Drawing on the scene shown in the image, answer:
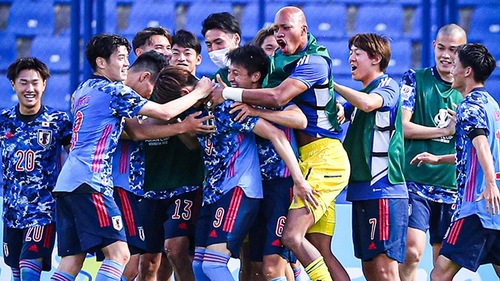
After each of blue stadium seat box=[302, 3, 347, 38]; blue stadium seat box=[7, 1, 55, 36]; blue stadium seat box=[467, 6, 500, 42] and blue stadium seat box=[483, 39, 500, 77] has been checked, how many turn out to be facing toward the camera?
4

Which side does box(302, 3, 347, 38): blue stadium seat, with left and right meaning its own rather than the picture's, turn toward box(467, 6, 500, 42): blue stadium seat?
left

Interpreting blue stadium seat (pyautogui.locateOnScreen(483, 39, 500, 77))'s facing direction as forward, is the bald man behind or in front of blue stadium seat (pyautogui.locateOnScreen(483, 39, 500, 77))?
in front

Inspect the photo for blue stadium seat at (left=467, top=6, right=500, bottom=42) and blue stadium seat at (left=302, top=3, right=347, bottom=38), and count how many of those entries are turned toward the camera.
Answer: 2

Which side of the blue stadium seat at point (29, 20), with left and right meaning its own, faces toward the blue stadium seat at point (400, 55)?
left

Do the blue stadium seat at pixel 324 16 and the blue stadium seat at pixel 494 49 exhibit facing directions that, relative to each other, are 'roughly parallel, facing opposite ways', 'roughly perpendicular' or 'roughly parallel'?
roughly parallel

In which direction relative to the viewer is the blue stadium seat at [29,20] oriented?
toward the camera

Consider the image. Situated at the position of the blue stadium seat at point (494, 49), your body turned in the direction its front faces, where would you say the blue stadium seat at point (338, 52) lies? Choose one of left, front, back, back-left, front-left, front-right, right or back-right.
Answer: right

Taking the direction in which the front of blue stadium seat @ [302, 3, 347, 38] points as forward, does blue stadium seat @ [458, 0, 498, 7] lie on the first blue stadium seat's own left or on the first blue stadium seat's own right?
on the first blue stadium seat's own left

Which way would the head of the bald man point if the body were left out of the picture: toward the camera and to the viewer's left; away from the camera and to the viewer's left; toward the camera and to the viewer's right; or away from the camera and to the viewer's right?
toward the camera and to the viewer's left
